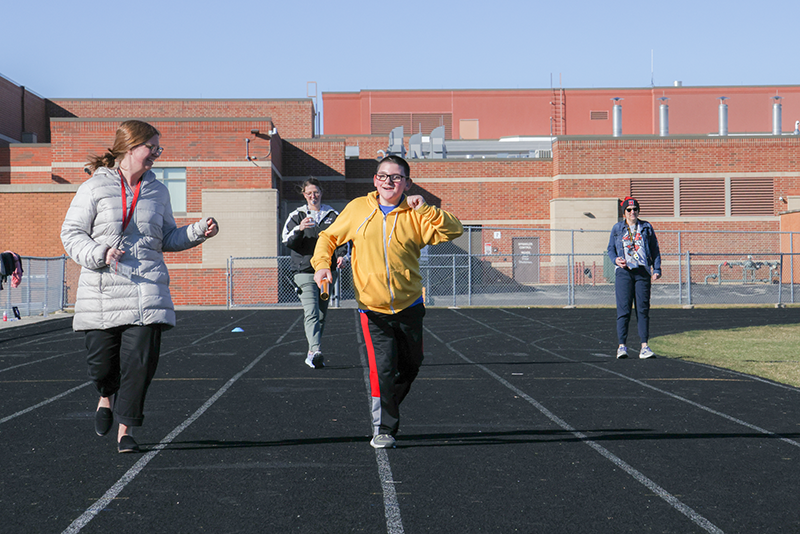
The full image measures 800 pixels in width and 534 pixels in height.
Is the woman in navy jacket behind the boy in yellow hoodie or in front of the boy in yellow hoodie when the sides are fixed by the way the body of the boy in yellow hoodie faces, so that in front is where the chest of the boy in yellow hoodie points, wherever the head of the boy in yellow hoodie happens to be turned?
behind

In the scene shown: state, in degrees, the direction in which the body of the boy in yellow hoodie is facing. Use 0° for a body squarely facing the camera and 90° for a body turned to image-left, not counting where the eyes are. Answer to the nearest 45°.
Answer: approximately 0°

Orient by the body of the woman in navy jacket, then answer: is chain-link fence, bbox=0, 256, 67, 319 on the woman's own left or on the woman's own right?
on the woman's own right

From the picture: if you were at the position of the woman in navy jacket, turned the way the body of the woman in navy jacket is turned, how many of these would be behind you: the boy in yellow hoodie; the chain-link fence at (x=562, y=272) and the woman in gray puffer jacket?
1

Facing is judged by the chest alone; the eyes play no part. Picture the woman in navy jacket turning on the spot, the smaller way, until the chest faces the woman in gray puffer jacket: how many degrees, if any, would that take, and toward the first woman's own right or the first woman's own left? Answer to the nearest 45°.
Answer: approximately 45° to the first woman's own right

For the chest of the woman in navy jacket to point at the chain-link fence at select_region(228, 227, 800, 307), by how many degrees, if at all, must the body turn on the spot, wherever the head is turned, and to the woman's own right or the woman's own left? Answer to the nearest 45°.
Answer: approximately 180°

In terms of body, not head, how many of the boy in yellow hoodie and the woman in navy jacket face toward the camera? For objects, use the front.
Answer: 2

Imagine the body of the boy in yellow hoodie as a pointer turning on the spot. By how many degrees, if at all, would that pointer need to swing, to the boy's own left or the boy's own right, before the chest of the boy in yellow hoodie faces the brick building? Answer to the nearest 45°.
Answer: approximately 180°

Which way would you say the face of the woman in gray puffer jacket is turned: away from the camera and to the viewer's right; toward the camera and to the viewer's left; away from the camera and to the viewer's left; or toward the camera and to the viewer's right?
toward the camera and to the viewer's right
